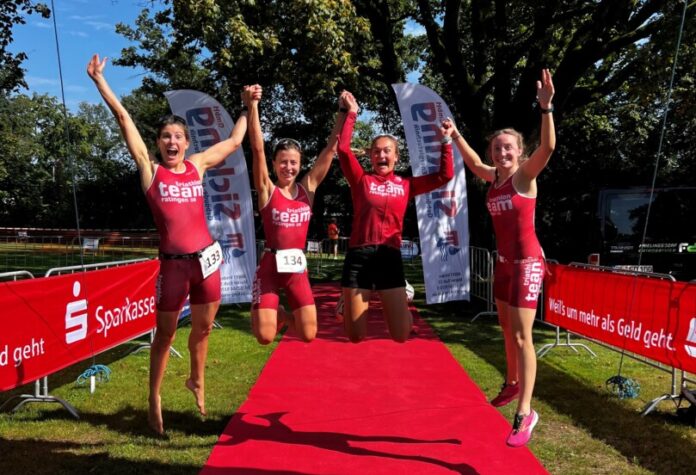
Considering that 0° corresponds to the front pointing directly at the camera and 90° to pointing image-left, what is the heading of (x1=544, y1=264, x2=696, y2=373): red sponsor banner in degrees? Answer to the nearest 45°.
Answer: approximately 45°

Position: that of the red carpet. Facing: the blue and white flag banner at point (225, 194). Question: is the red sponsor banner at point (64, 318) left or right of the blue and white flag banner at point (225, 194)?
left

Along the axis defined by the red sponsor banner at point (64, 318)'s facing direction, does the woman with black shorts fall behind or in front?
in front

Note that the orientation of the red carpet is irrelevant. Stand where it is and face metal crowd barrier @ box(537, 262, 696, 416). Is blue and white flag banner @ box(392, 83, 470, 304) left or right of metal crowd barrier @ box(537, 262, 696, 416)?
left

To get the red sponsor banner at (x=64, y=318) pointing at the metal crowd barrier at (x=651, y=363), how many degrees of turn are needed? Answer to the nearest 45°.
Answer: approximately 45° to its left

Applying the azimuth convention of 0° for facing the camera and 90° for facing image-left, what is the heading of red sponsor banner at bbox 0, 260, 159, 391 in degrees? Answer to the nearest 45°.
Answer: approximately 315°

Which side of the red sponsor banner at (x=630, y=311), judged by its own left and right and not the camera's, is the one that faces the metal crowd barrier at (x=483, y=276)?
right

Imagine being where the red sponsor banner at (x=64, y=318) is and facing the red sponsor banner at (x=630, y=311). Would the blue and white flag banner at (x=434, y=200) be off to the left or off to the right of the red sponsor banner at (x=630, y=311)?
left

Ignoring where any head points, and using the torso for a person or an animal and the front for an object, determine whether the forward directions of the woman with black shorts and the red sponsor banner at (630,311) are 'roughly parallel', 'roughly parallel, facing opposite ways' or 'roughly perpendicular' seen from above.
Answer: roughly perpendicular
